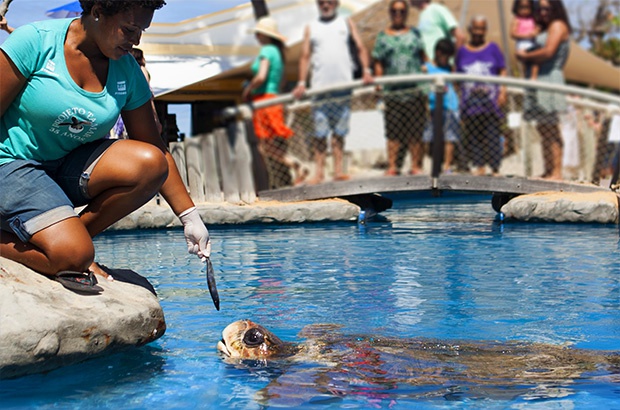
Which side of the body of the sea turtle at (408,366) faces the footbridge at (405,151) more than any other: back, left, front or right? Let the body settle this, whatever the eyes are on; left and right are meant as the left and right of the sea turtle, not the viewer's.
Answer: right

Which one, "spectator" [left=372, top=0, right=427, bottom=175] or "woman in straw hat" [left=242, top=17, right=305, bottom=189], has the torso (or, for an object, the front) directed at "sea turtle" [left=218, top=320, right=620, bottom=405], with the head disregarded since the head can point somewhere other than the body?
the spectator

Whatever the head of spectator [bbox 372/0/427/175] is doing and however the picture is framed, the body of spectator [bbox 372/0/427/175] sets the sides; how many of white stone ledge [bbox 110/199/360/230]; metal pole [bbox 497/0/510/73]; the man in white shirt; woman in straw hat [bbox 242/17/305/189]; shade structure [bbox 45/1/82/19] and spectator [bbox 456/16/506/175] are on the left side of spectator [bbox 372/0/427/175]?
2

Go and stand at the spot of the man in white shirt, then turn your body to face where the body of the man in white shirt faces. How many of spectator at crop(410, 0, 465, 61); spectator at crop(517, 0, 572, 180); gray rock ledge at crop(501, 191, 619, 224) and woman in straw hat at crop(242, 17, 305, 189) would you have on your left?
3

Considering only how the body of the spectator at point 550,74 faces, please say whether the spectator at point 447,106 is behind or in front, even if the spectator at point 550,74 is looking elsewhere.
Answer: in front

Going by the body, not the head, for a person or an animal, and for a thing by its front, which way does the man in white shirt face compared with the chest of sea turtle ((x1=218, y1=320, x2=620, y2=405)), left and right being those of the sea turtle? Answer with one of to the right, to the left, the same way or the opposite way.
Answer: to the left

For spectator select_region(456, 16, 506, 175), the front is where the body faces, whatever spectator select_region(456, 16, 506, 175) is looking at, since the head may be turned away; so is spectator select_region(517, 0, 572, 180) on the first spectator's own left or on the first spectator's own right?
on the first spectator's own left

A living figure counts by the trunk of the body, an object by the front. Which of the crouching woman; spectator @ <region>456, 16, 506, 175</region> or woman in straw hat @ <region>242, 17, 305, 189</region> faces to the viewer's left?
the woman in straw hat

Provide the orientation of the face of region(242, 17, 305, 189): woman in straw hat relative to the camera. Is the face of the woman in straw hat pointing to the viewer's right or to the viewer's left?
to the viewer's left

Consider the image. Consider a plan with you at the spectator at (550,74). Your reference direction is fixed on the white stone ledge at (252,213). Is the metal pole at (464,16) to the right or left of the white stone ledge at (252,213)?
right
